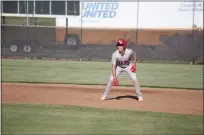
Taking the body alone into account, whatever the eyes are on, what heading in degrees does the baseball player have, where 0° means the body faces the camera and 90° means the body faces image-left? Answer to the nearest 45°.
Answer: approximately 0°

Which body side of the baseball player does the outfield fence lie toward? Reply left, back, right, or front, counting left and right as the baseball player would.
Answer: back
